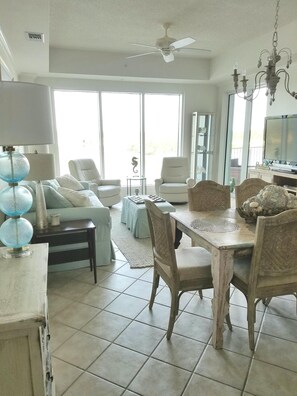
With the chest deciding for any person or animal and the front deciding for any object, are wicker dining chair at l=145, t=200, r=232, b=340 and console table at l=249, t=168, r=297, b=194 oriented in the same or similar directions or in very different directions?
very different directions

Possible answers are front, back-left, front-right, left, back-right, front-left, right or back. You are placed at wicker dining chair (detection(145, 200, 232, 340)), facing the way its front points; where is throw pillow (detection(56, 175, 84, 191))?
left

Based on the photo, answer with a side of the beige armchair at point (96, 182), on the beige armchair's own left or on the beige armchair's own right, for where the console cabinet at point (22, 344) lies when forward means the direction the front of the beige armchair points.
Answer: on the beige armchair's own right

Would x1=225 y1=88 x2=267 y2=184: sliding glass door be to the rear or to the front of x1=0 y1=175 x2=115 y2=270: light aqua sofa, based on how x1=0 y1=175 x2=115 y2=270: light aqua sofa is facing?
to the front

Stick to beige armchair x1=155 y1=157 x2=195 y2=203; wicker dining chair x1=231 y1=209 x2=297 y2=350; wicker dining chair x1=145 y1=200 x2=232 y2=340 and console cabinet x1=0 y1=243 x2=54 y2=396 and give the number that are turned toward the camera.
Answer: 1

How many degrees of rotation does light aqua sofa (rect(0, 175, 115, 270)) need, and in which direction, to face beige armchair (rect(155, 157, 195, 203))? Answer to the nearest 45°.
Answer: approximately 45° to its left

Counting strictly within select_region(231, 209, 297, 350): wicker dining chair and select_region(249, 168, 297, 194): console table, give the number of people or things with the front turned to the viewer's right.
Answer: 0

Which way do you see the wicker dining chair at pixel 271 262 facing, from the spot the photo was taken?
facing away from the viewer and to the left of the viewer

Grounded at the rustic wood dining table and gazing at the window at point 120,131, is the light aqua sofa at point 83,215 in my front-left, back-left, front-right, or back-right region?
front-left

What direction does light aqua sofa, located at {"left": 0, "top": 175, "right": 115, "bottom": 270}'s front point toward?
to the viewer's right

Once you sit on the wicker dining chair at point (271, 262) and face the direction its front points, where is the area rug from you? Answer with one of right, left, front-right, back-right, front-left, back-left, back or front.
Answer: front

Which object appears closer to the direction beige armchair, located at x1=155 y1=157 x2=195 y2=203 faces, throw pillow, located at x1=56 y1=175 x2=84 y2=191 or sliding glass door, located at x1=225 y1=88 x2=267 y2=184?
the throw pillow

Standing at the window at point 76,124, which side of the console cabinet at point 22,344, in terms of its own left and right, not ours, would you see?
left

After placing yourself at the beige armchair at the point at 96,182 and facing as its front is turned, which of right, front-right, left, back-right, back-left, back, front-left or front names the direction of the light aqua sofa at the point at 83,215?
front-right

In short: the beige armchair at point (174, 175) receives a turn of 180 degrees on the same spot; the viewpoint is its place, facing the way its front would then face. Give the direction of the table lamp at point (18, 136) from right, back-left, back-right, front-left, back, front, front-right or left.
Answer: back

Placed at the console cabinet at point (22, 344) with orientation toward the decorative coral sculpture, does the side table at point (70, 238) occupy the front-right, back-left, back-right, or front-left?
front-left

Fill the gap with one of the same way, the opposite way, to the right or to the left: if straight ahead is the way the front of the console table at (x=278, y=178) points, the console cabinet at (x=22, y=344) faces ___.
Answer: the opposite way

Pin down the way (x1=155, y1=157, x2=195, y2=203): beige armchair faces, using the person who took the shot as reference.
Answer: facing the viewer

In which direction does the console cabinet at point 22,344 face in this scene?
to the viewer's right

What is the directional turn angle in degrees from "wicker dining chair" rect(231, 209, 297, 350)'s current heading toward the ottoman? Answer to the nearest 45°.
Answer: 0° — it already faces it

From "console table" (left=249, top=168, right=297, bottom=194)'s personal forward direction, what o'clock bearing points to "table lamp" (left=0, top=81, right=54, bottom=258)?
The table lamp is roughly at 11 o'clock from the console table.

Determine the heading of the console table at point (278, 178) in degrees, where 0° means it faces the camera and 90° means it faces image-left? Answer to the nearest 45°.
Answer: approximately 45°

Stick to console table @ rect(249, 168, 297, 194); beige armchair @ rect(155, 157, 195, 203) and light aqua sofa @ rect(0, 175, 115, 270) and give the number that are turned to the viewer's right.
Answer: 1
